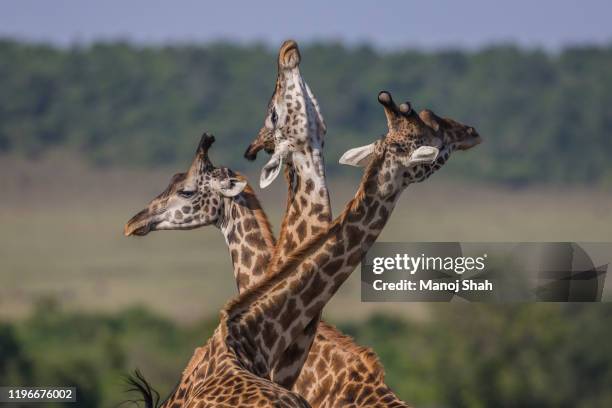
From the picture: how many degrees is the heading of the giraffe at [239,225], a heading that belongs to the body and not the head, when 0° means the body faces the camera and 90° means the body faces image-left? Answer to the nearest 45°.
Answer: approximately 90°

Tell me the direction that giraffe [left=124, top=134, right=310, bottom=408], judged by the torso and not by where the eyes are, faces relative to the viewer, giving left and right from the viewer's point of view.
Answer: facing to the left of the viewer

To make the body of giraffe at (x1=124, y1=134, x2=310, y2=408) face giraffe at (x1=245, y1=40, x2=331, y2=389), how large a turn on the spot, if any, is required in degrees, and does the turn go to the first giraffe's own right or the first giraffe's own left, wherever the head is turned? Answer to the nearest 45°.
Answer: approximately 135° to the first giraffe's own left
